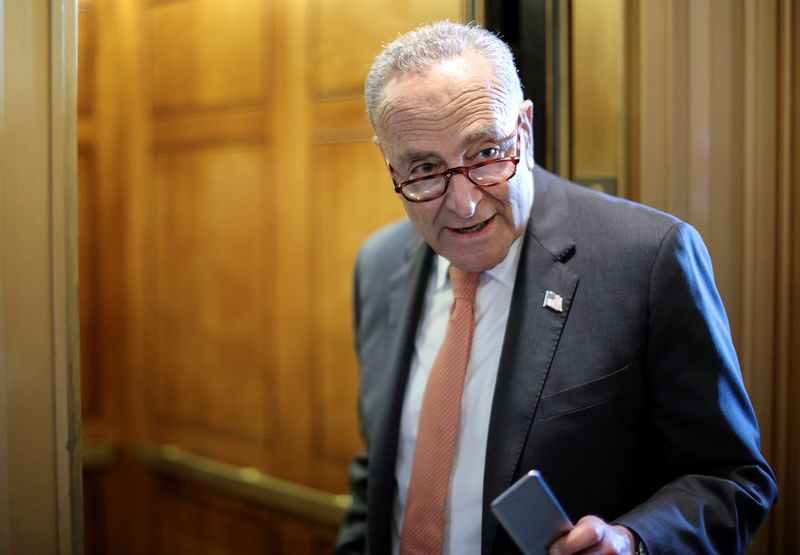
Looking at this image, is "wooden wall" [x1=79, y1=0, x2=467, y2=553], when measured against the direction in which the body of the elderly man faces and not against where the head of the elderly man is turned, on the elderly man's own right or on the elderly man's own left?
on the elderly man's own right

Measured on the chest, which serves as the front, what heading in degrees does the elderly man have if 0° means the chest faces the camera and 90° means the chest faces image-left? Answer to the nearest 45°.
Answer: approximately 45°

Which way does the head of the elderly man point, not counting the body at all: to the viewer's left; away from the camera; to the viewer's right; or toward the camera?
toward the camera
